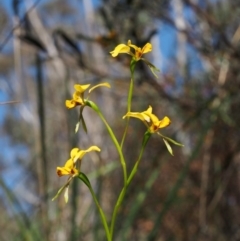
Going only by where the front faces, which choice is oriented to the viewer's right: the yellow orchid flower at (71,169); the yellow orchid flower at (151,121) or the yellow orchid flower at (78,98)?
the yellow orchid flower at (151,121)

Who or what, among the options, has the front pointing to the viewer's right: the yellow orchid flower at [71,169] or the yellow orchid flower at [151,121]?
the yellow orchid flower at [151,121]

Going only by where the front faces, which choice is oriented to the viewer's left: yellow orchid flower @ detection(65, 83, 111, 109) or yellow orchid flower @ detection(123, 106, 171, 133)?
yellow orchid flower @ detection(65, 83, 111, 109)

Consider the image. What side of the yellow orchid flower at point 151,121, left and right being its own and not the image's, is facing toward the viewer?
right

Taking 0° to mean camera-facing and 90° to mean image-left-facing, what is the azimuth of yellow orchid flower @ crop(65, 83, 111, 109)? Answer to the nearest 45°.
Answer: approximately 90°

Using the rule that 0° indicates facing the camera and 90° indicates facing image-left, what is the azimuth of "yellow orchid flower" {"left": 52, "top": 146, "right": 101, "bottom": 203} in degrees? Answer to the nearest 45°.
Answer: approximately 90°
